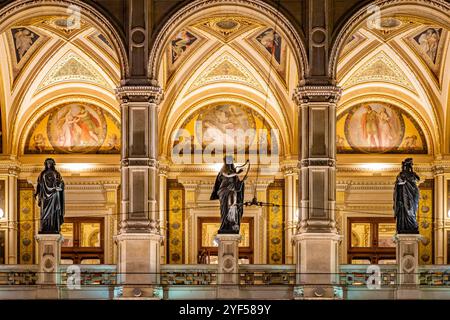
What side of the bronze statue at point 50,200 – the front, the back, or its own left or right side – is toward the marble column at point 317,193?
left

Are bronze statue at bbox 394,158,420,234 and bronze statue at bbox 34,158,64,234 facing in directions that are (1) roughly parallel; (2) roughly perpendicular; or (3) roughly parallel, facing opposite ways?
roughly parallel

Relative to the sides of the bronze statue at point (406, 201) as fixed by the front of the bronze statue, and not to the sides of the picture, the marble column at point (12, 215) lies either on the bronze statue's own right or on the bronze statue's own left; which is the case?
on the bronze statue's own right

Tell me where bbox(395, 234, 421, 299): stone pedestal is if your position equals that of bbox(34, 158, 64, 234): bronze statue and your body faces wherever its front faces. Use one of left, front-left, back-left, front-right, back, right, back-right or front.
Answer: left

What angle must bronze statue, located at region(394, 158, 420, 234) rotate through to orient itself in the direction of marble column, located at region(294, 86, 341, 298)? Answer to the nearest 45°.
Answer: approximately 90° to its right

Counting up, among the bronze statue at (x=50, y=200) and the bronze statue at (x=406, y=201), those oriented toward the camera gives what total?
2

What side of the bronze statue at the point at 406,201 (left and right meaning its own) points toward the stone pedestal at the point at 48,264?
right

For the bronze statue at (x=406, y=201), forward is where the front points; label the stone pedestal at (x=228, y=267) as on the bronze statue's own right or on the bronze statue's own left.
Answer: on the bronze statue's own right

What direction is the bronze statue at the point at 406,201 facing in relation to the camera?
toward the camera

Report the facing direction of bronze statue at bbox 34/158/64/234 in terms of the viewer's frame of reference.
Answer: facing the viewer

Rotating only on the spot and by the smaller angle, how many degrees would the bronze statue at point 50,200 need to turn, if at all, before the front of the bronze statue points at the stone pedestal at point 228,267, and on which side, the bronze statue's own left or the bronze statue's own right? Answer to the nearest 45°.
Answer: approximately 90° to the bronze statue's own left

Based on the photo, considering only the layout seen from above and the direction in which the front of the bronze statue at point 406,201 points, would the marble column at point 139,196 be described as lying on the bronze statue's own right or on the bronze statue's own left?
on the bronze statue's own right

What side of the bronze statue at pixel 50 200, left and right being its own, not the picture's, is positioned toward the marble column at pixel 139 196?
left

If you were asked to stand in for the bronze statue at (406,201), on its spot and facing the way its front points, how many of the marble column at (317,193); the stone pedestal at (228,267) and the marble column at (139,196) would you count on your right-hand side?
3
